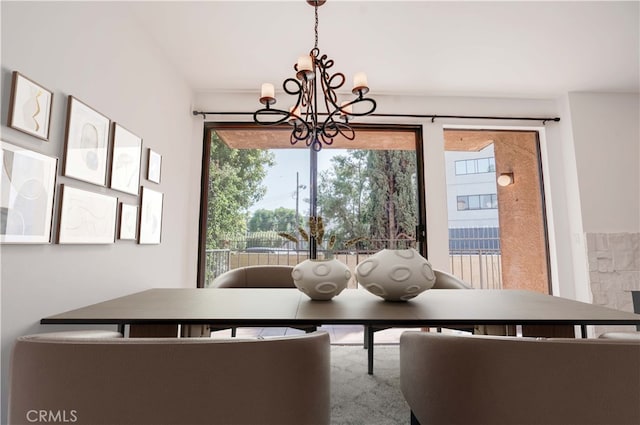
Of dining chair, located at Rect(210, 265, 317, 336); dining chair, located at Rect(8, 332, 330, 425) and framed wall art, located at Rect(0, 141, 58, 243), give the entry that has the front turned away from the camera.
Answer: dining chair, located at Rect(8, 332, 330, 425)

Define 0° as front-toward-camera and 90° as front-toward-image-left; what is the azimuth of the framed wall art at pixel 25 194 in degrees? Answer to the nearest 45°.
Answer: approximately 315°

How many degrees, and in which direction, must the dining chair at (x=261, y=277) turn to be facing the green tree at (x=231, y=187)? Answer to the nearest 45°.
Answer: approximately 180°

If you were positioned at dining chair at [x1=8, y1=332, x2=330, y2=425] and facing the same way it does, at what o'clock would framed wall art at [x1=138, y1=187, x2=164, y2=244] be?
The framed wall art is roughly at 12 o'clock from the dining chair.

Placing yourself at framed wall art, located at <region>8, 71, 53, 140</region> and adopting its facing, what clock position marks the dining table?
The dining table is roughly at 12 o'clock from the framed wall art.

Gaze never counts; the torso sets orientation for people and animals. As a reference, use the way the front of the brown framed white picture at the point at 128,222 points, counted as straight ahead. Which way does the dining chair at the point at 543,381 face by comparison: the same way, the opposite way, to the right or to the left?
to the left

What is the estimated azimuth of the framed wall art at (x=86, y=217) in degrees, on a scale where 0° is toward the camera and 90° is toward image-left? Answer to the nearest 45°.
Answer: approximately 315°

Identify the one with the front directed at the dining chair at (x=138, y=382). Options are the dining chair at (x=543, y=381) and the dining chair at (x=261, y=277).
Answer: the dining chair at (x=261, y=277)

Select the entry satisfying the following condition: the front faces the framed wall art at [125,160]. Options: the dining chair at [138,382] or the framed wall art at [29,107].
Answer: the dining chair

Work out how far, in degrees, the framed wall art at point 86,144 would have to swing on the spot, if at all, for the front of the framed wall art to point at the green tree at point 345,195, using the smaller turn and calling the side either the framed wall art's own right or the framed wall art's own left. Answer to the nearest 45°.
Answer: approximately 45° to the framed wall art's own left
